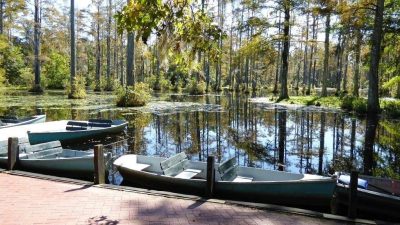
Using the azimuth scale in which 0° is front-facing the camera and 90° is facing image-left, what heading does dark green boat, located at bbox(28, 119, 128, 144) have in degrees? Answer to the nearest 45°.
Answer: approximately 225°

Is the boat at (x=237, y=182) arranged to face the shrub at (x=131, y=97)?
no

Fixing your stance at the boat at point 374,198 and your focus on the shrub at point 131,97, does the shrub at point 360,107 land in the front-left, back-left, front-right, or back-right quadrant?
front-right

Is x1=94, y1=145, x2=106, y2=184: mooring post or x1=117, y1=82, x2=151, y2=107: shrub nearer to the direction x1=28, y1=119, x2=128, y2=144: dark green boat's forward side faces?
the shrub

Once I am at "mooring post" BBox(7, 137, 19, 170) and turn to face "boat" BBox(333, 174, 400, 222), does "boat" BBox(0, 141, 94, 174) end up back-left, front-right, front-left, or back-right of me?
front-left

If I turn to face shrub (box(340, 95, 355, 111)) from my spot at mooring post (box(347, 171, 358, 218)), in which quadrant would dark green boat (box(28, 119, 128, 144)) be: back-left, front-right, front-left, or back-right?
front-left

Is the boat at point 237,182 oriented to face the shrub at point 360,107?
no
